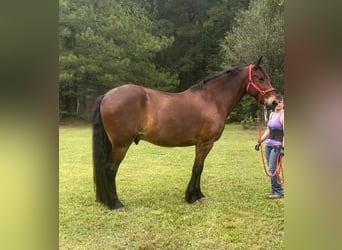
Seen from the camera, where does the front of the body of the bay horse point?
to the viewer's right

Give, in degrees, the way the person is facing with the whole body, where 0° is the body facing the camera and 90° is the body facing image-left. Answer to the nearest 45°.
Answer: approximately 45°

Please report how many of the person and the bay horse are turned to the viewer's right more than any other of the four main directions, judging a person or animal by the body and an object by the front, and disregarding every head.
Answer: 1
